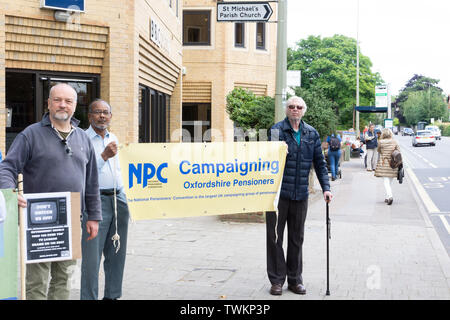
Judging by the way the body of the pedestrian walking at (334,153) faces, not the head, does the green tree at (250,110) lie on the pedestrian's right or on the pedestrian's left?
on the pedestrian's left

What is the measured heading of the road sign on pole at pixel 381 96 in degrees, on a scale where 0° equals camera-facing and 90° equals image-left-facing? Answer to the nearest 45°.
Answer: approximately 0°

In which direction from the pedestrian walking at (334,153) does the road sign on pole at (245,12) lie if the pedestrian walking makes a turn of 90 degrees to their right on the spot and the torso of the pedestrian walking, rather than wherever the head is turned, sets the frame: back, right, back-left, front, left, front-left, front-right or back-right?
right

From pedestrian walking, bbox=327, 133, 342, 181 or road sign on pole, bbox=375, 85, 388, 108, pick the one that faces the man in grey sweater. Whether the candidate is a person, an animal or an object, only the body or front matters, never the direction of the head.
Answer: the road sign on pole

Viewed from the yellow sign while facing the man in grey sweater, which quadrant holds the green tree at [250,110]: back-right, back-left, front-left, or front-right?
back-right

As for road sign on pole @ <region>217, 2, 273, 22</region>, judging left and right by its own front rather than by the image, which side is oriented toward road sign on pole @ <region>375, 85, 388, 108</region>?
back

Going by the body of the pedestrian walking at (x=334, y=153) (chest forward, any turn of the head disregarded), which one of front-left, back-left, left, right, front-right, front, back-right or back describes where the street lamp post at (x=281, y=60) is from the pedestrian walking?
back

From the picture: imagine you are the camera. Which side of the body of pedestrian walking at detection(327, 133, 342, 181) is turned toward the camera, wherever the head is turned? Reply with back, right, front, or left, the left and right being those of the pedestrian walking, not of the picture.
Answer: back

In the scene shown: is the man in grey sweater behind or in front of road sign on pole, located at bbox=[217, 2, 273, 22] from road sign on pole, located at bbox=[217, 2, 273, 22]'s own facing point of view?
in front
